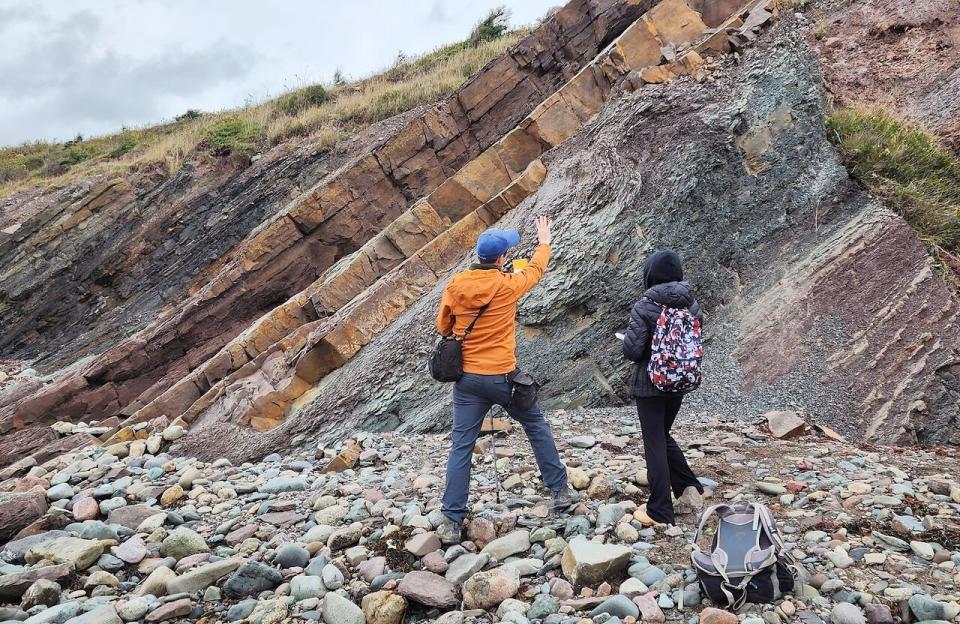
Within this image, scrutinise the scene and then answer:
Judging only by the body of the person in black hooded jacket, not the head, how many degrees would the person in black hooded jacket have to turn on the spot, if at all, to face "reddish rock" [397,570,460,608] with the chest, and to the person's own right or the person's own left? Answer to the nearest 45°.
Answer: approximately 90° to the person's own left

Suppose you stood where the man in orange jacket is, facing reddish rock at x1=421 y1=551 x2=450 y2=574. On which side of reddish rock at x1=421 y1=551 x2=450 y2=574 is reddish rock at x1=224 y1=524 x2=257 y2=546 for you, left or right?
right

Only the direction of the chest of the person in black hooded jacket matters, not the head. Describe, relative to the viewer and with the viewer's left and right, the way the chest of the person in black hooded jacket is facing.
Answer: facing away from the viewer and to the left of the viewer

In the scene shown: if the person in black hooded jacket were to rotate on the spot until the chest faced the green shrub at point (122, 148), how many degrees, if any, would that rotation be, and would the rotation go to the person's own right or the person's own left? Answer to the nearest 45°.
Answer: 0° — they already face it

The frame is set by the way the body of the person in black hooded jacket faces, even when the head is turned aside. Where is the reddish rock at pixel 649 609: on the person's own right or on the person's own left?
on the person's own left

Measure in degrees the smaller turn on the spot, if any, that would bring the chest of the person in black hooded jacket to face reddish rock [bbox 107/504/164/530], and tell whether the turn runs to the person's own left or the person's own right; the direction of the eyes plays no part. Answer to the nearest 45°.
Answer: approximately 45° to the person's own left

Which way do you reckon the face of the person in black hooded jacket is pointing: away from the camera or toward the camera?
away from the camera

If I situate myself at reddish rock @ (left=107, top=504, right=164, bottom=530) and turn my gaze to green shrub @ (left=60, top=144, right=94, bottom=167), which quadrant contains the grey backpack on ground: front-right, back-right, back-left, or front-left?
back-right

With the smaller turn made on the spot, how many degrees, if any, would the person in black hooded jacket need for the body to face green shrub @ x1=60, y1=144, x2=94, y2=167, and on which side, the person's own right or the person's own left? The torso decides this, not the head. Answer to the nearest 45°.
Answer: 0° — they already face it
